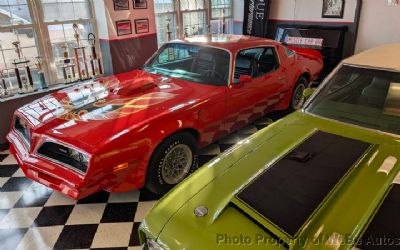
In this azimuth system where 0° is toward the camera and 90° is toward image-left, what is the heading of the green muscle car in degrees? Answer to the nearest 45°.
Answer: approximately 45°

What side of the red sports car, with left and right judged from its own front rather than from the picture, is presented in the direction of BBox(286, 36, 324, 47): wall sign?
back

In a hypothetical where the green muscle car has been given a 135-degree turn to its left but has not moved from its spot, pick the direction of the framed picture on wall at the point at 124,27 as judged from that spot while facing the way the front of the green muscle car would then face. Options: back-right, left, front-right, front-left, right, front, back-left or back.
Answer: back-left

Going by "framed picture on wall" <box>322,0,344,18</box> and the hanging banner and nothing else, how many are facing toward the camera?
2

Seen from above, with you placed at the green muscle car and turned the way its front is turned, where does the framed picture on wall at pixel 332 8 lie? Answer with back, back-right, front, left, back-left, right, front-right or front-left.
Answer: back-right

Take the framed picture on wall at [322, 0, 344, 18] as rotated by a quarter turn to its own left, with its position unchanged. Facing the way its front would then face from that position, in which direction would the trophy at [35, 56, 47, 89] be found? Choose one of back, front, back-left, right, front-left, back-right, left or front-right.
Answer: back-right

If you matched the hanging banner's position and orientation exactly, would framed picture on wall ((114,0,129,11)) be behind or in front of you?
in front

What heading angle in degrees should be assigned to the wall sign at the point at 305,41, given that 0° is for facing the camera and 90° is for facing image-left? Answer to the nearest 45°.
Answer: approximately 0°

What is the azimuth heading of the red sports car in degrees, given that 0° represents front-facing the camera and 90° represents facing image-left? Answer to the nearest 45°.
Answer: approximately 45°

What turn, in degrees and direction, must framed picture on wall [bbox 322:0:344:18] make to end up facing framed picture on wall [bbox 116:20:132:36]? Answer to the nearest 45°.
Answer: approximately 45° to its right
